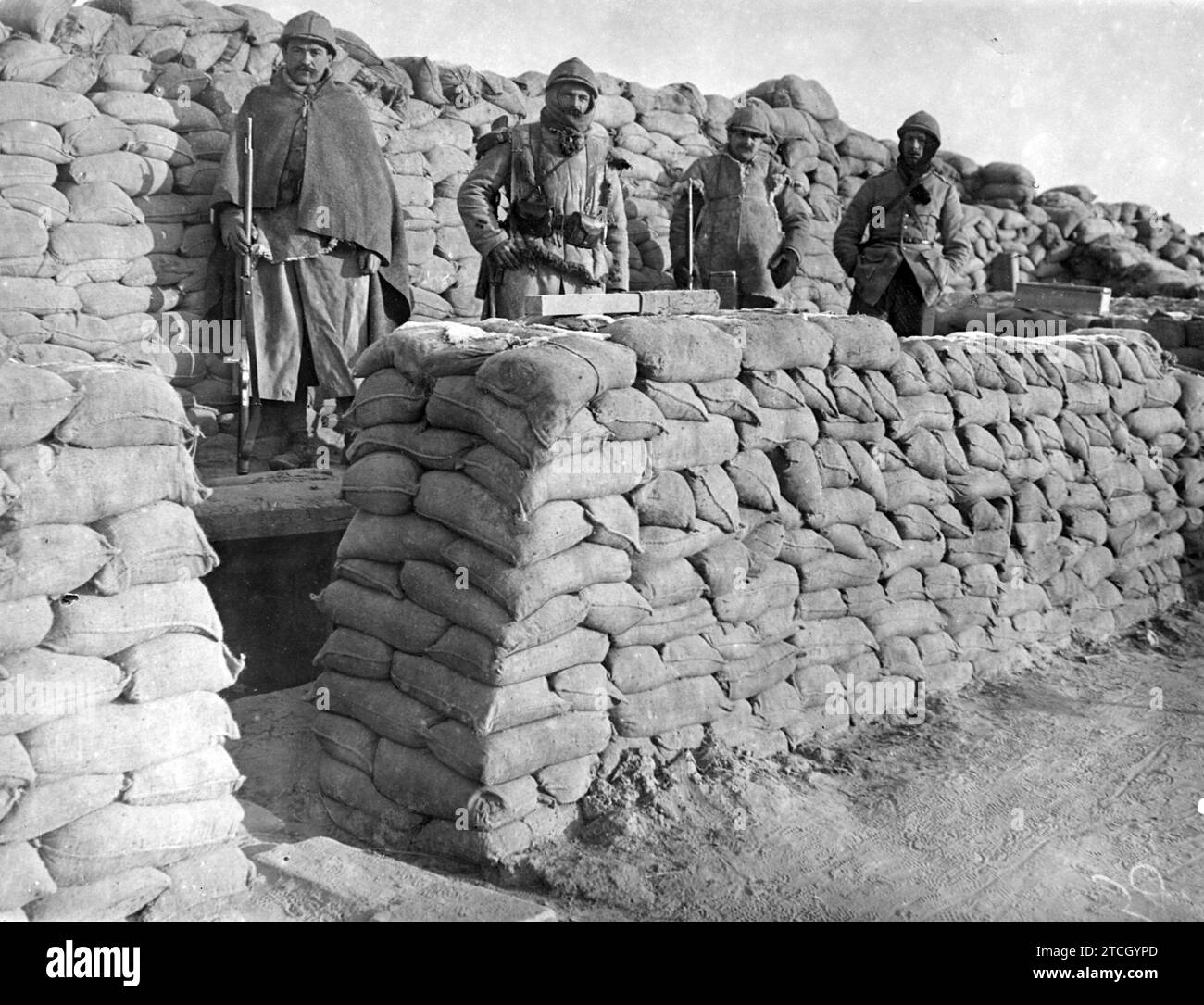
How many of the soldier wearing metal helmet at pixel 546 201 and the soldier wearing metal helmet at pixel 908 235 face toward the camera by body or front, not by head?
2

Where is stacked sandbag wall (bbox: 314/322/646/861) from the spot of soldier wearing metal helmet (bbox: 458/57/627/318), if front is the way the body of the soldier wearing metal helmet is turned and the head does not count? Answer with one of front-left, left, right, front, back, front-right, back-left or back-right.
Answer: front

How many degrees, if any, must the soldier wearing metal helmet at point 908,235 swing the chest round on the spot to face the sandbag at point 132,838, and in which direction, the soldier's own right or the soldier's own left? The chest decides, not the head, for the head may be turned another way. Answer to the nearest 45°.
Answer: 0° — they already face it

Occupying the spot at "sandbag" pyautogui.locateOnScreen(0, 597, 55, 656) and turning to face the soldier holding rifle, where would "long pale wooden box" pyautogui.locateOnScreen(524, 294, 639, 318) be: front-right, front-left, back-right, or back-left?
front-right

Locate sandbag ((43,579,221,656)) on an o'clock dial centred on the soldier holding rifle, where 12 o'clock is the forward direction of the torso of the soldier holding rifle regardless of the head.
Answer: The sandbag is roughly at 12 o'clock from the soldier holding rifle.

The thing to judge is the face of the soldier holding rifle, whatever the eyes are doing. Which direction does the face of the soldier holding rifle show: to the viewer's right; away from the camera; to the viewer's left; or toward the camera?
toward the camera

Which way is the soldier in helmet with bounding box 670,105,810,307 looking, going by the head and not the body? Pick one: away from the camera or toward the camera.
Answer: toward the camera

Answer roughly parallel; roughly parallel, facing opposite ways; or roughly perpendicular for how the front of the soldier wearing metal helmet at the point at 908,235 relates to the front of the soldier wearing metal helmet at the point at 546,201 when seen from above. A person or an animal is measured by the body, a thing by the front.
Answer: roughly parallel

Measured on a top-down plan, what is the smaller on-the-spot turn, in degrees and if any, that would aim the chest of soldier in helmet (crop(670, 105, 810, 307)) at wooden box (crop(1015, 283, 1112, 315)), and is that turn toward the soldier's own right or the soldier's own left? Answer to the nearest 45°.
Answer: approximately 135° to the soldier's own left

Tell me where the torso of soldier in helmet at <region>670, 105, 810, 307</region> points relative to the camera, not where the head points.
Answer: toward the camera

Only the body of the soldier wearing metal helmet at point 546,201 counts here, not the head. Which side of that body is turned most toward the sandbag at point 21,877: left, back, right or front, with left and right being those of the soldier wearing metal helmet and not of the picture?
front

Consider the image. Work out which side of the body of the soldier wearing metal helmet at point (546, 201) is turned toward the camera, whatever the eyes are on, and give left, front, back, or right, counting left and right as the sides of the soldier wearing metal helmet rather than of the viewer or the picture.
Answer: front

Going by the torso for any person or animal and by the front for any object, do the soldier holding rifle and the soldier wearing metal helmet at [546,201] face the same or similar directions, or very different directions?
same or similar directions

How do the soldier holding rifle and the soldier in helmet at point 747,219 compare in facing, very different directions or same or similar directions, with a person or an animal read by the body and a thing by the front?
same or similar directions

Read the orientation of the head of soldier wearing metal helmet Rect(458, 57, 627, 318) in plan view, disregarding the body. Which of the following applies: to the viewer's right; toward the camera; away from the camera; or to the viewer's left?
toward the camera

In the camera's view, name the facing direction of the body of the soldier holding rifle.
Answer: toward the camera
